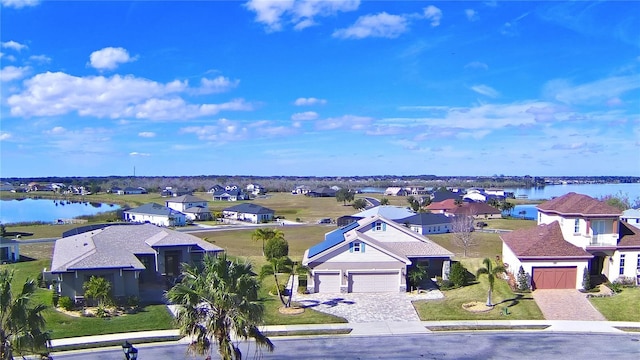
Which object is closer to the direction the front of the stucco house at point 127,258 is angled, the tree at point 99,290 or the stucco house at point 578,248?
the tree

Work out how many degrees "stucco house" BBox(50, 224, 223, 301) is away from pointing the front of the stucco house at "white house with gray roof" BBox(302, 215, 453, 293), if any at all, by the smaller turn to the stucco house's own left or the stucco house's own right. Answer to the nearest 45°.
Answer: approximately 45° to the stucco house's own left

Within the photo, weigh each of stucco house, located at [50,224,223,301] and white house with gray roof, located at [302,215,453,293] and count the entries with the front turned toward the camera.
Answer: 2

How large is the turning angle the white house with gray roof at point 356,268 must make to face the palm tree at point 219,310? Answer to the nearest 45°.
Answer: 0° — it already faces it

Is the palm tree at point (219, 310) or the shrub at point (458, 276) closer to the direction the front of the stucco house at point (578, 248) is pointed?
the palm tree

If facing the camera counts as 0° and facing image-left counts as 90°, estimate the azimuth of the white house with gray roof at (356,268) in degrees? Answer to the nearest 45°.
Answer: approximately 0°

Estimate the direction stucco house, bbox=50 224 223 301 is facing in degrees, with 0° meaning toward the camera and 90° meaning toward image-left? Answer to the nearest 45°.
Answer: approximately 0°

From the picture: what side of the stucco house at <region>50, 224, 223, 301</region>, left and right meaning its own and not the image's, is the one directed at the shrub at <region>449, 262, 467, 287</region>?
left
